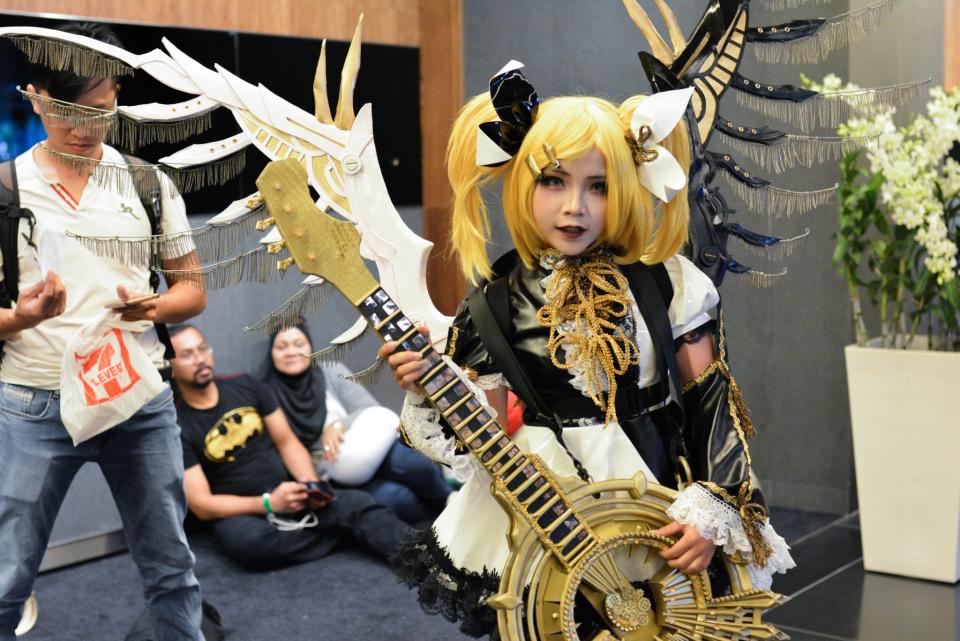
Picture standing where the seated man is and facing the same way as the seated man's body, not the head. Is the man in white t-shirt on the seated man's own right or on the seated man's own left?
on the seated man's own right

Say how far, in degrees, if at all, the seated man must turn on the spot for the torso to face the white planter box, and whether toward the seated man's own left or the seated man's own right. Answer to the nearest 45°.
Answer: approximately 45° to the seated man's own left

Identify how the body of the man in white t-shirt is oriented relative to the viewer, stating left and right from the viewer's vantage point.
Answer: facing the viewer

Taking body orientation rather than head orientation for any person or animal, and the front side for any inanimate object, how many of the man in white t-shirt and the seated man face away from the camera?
0

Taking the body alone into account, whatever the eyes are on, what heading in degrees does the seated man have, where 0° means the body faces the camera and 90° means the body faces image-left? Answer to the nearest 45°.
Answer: approximately 315°

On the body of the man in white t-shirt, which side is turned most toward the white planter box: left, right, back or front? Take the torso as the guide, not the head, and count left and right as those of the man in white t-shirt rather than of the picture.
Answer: left

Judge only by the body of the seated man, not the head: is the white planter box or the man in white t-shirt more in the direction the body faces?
the white planter box

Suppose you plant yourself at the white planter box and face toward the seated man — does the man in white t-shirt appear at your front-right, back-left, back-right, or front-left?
front-left

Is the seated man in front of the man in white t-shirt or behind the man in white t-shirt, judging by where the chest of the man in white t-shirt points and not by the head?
behind
